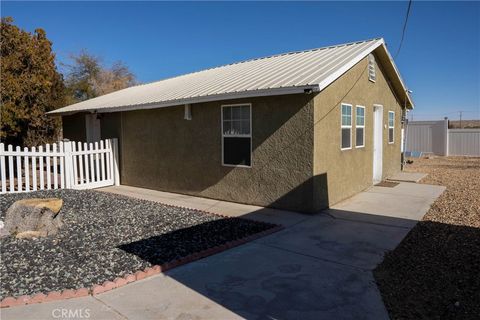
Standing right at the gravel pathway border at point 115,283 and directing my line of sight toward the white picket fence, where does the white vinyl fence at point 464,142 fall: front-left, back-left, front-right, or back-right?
front-right

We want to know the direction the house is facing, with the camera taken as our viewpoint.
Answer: facing the viewer and to the right of the viewer

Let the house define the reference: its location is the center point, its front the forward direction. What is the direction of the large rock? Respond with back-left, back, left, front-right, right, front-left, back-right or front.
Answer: right

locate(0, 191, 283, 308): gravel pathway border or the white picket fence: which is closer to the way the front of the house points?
the gravel pathway border

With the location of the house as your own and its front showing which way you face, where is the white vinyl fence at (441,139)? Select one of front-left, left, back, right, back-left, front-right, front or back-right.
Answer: left

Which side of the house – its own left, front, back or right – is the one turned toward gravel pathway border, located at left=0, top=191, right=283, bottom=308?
right

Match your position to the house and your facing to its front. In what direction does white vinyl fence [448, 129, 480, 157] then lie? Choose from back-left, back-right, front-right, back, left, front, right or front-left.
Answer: left

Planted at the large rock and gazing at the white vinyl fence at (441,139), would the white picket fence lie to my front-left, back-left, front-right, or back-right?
front-left
